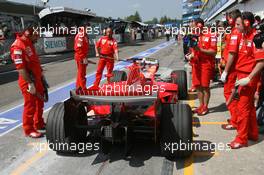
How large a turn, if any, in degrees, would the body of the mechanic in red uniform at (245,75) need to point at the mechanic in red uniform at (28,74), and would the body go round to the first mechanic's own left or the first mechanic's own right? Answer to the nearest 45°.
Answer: approximately 45° to the first mechanic's own right

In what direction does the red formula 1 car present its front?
away from the camera

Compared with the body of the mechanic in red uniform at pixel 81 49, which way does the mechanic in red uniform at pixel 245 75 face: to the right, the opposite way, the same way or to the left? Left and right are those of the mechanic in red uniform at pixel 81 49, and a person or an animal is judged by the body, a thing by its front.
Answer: the opposite way

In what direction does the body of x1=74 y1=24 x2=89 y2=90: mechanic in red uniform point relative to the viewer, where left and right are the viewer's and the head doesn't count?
facing to the right of the viewer

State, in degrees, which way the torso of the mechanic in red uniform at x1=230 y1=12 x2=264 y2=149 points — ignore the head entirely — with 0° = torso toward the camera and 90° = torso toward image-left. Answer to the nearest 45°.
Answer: approximately 45°

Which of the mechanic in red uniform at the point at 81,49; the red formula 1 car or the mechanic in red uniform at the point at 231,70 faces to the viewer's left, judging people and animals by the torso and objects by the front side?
the mechanic in red uniform at the point at 231,70

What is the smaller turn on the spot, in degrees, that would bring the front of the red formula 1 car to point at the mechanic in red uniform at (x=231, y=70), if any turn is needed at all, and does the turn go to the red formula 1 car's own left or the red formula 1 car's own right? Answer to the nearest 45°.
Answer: approximately 45° to the red formula 1 car's own right

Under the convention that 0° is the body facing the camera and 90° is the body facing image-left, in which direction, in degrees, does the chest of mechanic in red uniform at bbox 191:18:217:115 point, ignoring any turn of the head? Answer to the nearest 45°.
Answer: approximately 45°

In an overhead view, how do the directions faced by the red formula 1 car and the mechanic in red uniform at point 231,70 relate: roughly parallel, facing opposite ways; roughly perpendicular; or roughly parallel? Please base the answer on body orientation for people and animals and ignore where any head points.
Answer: roughly perpendicular

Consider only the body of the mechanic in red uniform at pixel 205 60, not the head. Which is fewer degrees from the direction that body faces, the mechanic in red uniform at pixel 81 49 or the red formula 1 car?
the red formula 1 car

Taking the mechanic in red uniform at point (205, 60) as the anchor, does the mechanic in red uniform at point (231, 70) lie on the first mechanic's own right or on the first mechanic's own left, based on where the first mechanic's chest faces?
on the first mechanic's own left

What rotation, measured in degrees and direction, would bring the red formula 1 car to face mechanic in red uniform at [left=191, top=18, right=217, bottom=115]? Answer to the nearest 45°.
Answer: approximately 45° to its right

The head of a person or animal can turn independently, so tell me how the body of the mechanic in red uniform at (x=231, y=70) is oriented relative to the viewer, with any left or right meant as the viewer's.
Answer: facing to the left of the viewer
